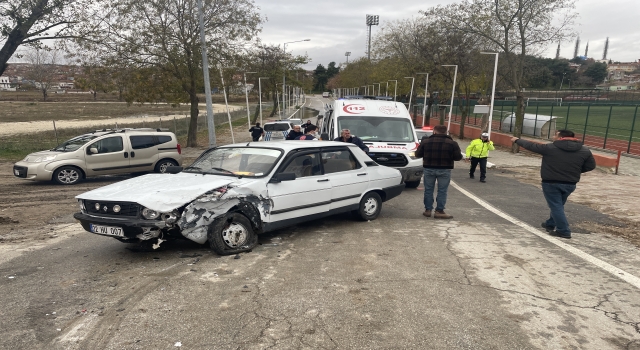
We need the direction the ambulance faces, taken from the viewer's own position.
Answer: facing the viewer

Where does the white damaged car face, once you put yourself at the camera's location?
facing the viewer and to the left of the viewer

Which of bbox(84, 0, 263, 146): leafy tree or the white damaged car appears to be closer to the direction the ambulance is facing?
the white damaged car

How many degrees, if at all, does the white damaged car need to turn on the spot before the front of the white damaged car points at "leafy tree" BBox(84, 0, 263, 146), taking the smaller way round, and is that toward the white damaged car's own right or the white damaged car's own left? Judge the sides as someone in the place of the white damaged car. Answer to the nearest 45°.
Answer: approximately 135° to the white damaged car's own right

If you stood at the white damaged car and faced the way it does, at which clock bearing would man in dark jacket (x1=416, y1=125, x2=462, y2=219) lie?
The man in dark jacket is roughly at 7 o'clock from the white damaged car.

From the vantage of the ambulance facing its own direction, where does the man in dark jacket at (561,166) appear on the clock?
The man in dark jacket is roughly at 11 o'clock from the ambulance.

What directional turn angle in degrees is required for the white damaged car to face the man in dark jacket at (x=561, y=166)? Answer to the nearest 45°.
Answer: approximately 135° to its left

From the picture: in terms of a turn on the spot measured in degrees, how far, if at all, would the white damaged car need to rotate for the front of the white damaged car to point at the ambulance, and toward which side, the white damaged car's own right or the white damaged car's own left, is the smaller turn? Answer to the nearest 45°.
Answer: approximately 180°

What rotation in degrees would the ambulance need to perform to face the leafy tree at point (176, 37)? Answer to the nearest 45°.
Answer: approximately 135° to its right
